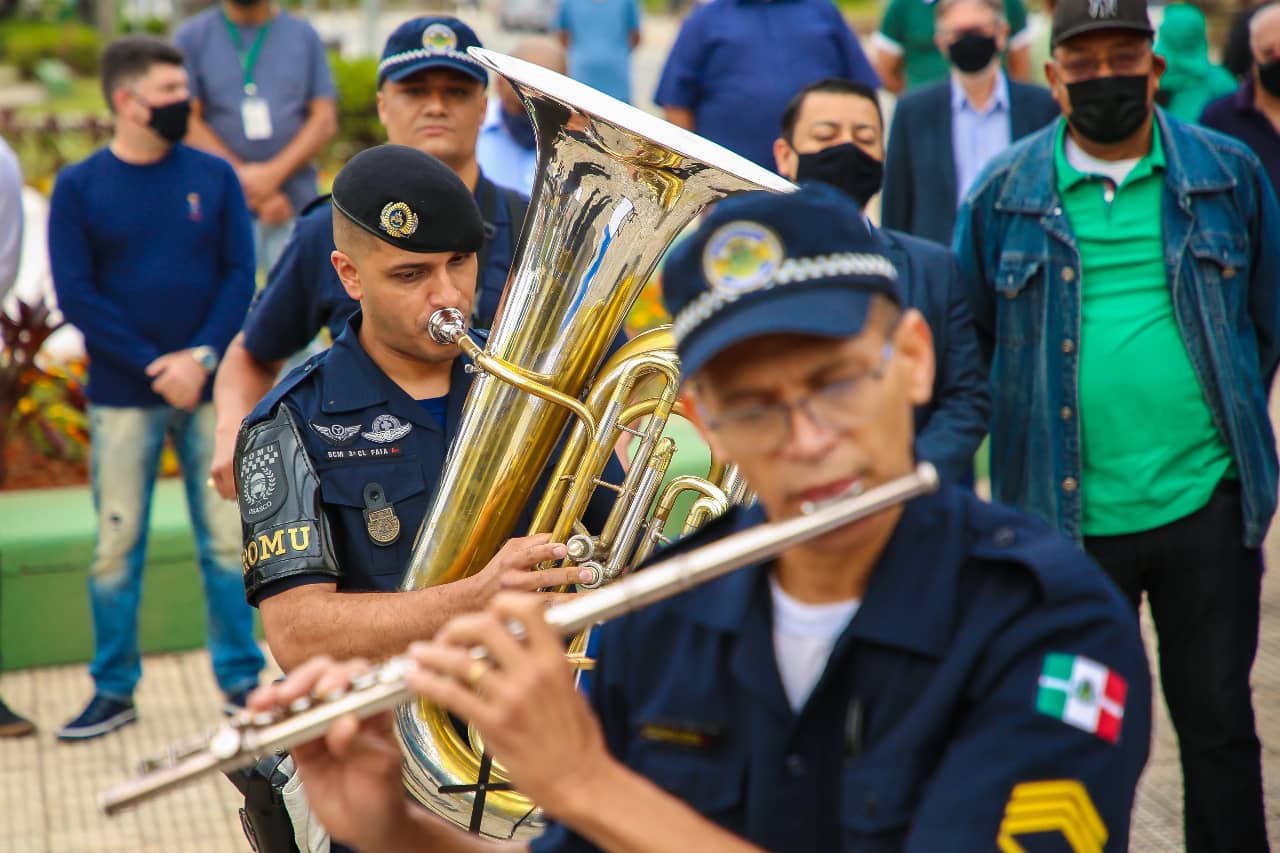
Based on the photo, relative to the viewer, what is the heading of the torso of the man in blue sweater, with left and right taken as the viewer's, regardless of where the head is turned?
facing the viewer

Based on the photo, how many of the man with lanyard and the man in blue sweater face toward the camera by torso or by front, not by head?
2

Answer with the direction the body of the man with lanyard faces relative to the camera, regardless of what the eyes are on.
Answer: toward the camera

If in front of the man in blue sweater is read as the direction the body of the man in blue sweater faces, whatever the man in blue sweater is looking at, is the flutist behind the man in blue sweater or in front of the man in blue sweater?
in front

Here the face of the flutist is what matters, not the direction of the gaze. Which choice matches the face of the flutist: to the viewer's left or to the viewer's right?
to the viewer's left

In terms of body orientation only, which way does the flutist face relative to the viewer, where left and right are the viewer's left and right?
facing the viewer and to the left of the viewer

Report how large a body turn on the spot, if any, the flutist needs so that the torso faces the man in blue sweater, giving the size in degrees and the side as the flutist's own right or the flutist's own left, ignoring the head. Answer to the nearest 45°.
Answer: approximately 90° to the flutist's own right
